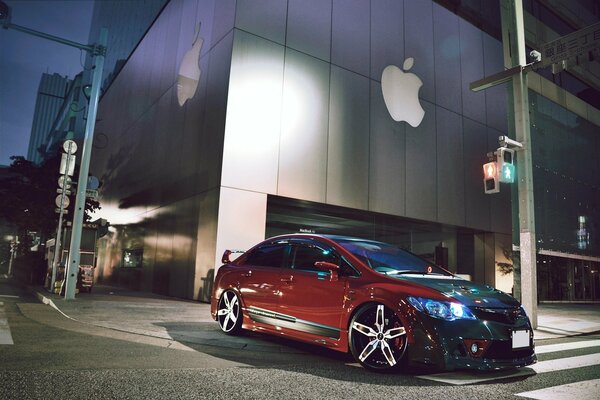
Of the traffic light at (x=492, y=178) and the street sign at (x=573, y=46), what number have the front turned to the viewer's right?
0

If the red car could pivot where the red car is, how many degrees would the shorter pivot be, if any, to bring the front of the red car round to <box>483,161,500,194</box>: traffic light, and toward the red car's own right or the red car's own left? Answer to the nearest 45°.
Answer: approximately 90° to the red car's own left

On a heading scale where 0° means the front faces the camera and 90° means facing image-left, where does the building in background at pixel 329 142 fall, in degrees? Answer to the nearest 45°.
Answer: approximately 315°

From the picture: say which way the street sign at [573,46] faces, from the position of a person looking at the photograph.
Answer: facing the viewer and to the left of the viewer

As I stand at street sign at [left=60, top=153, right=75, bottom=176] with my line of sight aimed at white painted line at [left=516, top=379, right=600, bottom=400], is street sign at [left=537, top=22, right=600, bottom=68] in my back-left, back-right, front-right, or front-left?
front-left

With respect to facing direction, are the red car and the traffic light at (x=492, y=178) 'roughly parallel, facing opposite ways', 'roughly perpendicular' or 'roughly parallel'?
roughly perpendicular

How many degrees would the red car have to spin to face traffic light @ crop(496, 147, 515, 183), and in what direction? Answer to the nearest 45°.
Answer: approximately 90° to its left

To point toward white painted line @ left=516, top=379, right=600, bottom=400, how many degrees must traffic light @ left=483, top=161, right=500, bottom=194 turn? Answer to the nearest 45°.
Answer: approximately 45° to its left

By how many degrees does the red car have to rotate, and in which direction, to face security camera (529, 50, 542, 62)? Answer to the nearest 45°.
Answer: approximately 90° to its left

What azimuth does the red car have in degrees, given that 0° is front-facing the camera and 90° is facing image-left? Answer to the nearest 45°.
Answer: approximately 315°

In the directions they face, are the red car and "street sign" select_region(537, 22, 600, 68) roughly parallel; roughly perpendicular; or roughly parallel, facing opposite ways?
roughly perpendicular

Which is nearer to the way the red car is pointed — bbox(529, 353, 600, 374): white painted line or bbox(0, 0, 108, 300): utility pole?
the white painted line

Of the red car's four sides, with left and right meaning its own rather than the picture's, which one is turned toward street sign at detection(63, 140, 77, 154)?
back

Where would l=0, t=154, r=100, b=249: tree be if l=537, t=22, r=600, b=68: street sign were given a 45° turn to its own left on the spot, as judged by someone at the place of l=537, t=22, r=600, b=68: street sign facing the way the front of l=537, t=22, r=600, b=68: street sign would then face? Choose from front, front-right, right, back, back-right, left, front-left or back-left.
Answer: right
